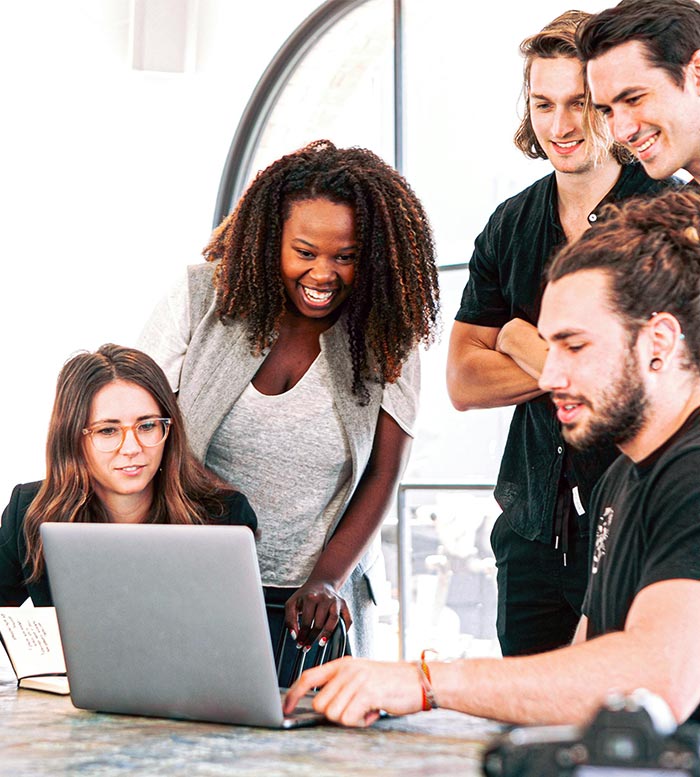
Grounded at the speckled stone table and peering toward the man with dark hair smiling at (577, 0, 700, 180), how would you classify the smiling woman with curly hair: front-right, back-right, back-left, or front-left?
front-left

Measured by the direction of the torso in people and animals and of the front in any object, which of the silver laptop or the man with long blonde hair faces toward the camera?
the man with long blonde hair

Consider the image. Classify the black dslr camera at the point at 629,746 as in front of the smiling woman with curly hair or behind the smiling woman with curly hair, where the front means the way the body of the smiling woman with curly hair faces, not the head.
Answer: in front

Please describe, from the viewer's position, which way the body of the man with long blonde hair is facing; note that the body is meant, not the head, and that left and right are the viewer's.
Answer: facing the viewer

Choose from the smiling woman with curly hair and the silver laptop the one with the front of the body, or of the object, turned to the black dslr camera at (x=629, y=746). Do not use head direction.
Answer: the smiling woman with curly hair

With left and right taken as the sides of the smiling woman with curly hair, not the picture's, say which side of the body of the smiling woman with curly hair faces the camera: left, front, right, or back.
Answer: front

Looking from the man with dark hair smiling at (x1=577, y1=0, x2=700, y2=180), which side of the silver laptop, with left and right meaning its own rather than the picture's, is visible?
front

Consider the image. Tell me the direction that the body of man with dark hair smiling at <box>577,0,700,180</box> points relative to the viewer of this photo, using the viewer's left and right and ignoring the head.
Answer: facing the viewer and to the left of the viewer

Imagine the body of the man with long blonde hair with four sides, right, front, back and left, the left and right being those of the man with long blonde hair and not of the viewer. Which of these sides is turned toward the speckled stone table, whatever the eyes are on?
front

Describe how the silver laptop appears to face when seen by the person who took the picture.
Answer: facing away from the viewer and to the right of the viewer

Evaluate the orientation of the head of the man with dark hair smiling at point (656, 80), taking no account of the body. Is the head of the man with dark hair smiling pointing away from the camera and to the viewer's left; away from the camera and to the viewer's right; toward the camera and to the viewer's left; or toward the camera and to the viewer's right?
toward the camera and to the viewer's left

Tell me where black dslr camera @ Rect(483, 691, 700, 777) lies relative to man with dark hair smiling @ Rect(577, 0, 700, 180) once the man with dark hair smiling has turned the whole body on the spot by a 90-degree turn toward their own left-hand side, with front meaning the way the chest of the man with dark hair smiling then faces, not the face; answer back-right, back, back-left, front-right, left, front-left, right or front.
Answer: front-right

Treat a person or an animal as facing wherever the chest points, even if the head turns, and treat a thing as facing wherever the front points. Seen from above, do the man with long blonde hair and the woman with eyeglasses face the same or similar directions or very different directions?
same or similar directions

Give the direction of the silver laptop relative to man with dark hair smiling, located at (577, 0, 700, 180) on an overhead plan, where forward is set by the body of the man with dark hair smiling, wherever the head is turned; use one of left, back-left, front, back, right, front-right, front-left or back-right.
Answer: front

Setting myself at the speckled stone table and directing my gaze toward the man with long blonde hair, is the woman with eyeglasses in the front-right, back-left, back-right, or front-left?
front-left

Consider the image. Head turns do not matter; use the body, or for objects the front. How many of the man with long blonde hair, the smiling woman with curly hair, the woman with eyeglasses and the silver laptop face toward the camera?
3

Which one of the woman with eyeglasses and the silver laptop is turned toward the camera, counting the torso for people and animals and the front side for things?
the woman with eyeglasses

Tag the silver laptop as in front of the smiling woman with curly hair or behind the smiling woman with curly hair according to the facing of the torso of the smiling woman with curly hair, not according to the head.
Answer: in front

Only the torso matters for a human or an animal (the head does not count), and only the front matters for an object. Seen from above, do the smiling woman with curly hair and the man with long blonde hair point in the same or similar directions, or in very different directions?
same or similar directions

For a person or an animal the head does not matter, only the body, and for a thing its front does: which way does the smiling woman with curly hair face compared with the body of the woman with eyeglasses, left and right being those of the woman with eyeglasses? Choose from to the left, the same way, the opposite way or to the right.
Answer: the same way
